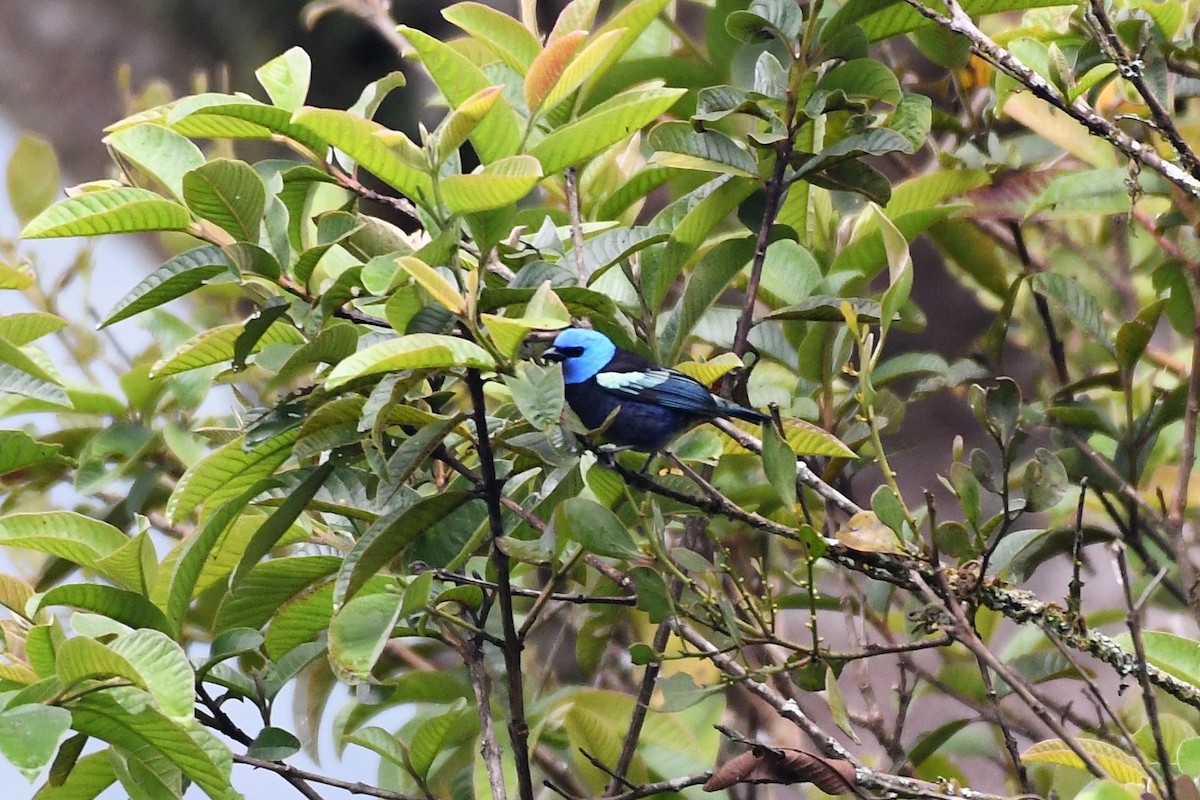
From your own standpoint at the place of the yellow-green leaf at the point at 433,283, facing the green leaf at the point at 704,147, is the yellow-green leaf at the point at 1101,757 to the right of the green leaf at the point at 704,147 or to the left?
right

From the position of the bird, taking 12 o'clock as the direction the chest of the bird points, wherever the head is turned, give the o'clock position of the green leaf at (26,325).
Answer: The green leaf is roughly at 12 o'clock from the bird.

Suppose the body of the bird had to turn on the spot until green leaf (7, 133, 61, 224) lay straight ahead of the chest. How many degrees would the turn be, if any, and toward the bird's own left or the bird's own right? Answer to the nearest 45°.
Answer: approximately 45° to the bird's own right

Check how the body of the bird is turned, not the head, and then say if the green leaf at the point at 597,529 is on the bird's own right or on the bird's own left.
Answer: on the bird's own left

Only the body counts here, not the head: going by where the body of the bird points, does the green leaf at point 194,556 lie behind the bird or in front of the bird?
in front

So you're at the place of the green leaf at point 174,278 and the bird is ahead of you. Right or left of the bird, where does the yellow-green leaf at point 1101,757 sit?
right

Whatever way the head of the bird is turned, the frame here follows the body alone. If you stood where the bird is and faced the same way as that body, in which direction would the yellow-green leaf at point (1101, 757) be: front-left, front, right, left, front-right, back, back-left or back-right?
back-left

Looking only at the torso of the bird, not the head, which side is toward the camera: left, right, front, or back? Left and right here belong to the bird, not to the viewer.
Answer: left

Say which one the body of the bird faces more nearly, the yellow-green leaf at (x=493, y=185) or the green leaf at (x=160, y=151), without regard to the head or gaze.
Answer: the green leaf
